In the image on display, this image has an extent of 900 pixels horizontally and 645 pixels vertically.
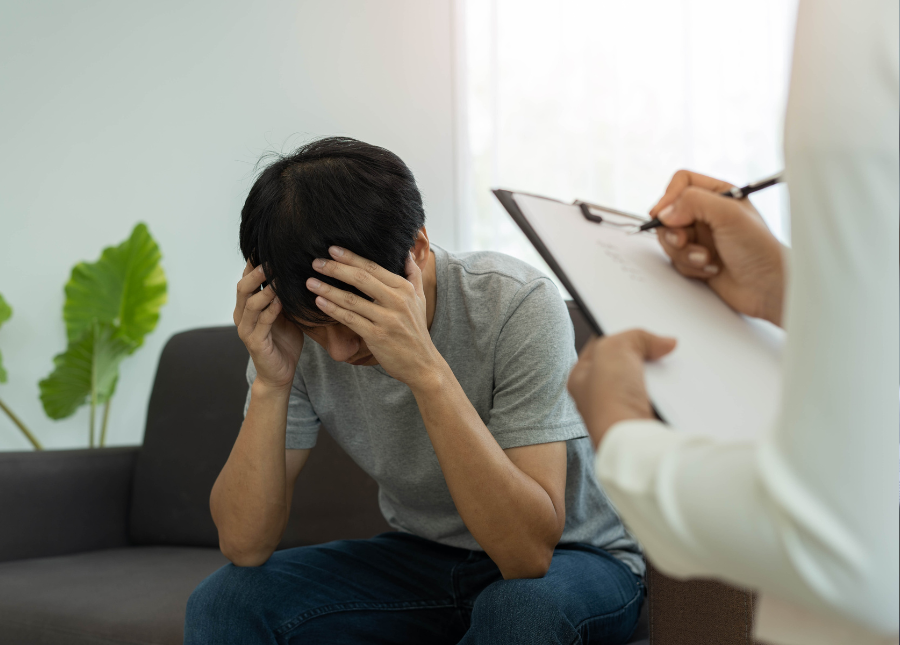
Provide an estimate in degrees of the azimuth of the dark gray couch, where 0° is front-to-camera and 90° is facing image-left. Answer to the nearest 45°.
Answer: approximately 45°

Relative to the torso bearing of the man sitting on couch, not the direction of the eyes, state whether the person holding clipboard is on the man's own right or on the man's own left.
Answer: on the man's own left

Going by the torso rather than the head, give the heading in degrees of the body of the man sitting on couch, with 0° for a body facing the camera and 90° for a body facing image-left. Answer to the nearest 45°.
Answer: approximately 45°
